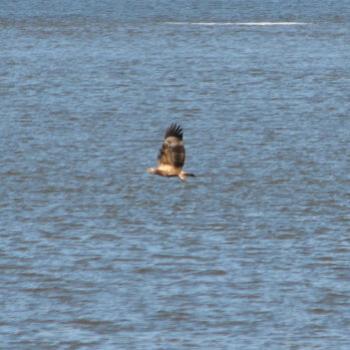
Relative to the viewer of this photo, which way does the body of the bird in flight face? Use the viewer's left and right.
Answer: facing to the left of the viewer
